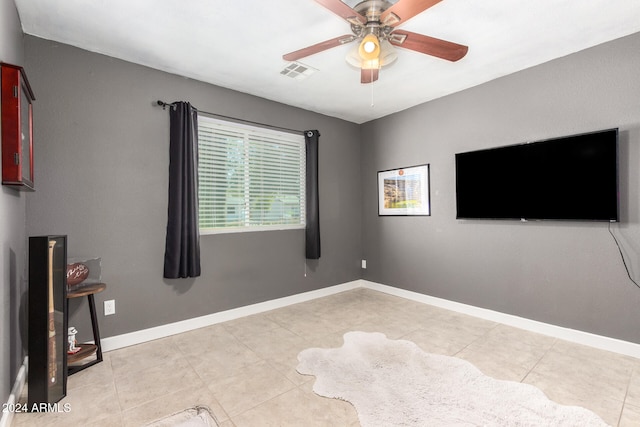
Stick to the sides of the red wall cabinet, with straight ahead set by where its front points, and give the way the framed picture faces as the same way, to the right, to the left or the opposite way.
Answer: the opposite way

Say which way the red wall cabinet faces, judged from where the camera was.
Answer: facing to the right of the viewer

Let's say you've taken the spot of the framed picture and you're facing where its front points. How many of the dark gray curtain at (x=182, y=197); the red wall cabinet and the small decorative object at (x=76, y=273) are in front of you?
3

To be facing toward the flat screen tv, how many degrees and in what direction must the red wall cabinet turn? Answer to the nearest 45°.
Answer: approximately 45° to its right

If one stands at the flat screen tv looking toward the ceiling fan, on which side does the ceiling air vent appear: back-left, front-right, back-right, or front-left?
front-right

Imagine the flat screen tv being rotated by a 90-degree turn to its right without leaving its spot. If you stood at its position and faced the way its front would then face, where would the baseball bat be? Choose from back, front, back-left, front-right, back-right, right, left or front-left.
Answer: left

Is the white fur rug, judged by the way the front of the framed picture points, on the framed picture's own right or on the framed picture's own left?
on the framed picture's own left

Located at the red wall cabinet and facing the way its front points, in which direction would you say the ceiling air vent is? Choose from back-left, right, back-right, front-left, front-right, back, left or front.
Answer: front

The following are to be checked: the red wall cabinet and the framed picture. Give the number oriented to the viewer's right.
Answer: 1

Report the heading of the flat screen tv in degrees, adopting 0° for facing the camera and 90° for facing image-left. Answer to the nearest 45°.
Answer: approximately 45°

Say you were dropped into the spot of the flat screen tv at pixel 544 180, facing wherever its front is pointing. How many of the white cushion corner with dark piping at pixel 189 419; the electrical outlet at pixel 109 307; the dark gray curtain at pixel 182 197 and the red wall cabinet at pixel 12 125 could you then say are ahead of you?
4

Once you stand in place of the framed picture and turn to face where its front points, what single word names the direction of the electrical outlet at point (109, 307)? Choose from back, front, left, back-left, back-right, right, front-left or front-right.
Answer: front

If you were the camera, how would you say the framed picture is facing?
facing the viewer and to the left of the viewer

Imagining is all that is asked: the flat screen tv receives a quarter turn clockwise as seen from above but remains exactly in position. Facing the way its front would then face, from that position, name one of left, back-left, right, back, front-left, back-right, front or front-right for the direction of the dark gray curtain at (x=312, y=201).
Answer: front-left

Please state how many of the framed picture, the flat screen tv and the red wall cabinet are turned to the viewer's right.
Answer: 1
